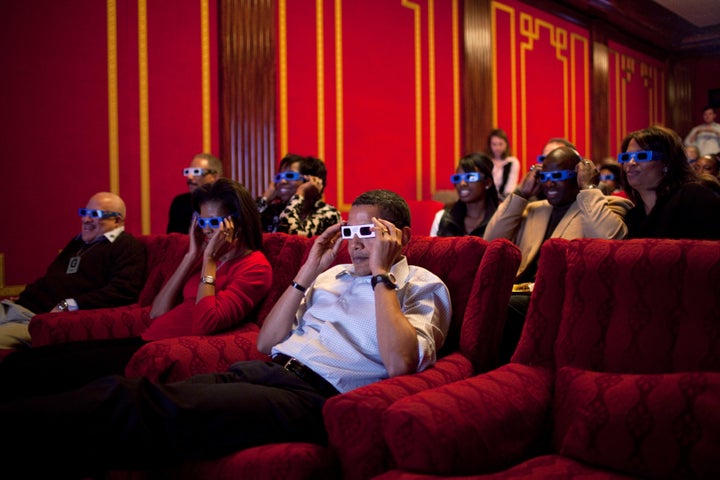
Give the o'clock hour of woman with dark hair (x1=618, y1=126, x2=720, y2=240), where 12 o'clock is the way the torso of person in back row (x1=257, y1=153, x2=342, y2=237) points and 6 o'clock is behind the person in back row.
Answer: The woman with dark hair is roughly at 9 o'clock from the person in back row.

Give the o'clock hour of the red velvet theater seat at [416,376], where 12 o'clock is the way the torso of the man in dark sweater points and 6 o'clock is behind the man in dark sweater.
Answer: The red velvet theater seat is roughly at 10 o'clock from the man in dark sweater.

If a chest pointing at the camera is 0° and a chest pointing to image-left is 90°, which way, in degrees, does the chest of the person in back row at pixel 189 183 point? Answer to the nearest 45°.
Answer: approximately 45°

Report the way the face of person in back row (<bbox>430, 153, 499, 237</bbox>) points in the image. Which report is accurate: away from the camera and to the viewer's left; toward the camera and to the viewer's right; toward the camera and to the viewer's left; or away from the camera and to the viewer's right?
toward the camera and to the viewer's left

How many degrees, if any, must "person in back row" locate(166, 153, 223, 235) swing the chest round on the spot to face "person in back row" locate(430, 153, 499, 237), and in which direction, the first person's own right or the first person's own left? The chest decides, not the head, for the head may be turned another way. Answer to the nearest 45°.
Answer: approximately 90° to the first person's own left

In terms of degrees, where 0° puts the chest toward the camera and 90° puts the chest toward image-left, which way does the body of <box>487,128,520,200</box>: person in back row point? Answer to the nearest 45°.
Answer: approximately 45°

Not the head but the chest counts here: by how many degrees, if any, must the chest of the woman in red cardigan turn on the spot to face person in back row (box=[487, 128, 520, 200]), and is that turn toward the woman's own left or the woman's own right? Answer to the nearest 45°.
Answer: approximately 180°

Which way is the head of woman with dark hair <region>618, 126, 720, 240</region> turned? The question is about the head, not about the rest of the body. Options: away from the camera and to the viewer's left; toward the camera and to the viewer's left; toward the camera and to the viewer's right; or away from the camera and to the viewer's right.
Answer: toward the camera and to the viewer's left

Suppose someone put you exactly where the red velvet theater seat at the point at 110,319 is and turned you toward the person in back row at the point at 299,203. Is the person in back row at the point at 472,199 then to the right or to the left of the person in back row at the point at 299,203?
right

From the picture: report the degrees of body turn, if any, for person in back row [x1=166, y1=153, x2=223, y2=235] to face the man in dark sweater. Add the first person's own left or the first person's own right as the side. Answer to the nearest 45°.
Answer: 0° — they already face them
